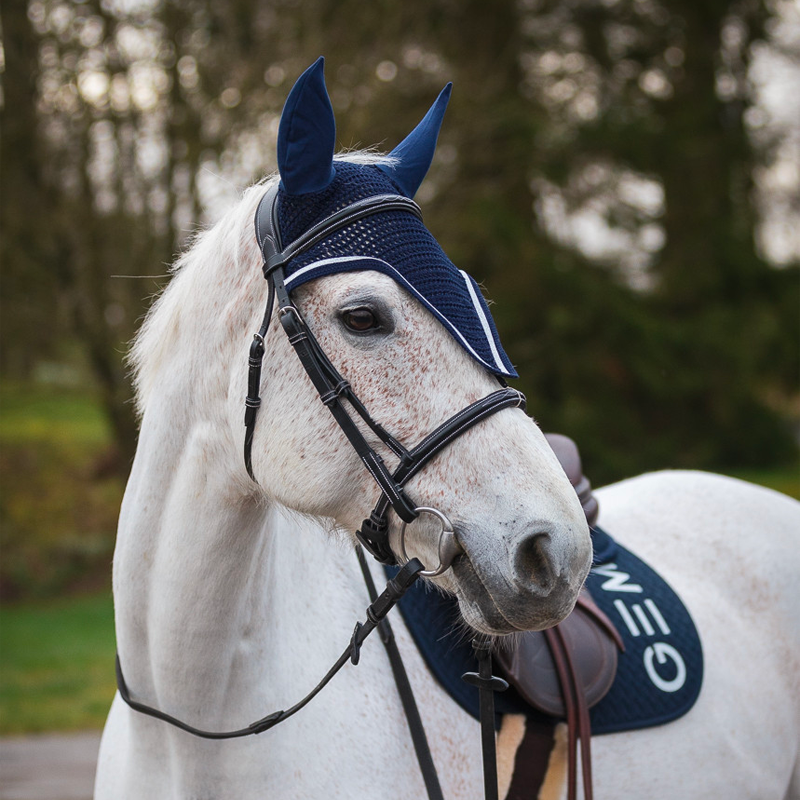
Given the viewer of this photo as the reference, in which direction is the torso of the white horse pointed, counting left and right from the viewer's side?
facing the viewer and to the left of the viewer
